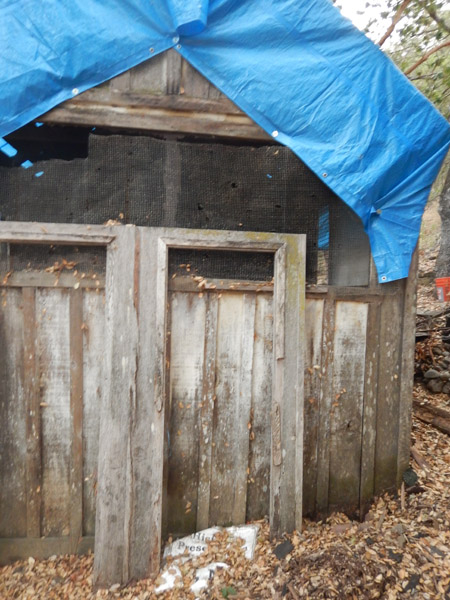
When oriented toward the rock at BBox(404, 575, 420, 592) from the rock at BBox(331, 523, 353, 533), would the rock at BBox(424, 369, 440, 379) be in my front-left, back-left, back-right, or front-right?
back-left

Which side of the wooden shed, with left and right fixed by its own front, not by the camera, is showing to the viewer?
front

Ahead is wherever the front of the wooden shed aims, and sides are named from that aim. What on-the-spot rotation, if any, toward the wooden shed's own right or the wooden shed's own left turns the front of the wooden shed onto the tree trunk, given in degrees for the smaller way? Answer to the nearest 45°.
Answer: approximately 135° to the wooden shed's own left

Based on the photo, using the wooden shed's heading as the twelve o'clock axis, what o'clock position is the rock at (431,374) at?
The rock is roughly at 8 o'clock from the wooden shed.

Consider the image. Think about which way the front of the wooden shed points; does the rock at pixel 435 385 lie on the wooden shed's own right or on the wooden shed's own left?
on the wooden shed's own left

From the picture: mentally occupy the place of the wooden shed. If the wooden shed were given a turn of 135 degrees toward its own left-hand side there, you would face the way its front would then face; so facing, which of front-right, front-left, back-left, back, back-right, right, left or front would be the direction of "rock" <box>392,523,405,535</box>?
front-right

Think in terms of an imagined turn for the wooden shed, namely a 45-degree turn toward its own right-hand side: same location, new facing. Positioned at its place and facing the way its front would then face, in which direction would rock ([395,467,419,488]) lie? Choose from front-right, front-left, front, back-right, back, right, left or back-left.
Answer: back-left
